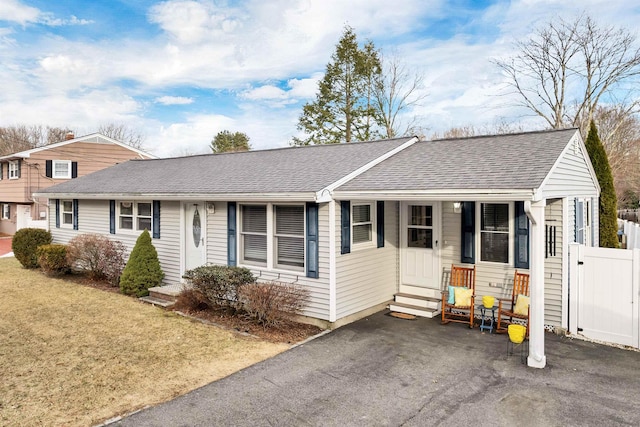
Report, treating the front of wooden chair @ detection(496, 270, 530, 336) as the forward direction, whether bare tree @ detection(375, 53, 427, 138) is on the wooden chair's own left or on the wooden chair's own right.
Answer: on the wooden chair's own right

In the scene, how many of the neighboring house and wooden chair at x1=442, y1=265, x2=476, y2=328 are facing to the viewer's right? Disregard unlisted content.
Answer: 0

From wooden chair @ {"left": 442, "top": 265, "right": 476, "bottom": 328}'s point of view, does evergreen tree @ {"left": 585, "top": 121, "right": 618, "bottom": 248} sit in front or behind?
behind

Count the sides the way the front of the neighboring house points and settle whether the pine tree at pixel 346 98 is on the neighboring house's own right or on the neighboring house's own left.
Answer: on the neighboring house's own left

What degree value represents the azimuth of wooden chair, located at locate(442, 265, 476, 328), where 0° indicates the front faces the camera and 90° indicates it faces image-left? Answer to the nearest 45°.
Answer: approximately 45°

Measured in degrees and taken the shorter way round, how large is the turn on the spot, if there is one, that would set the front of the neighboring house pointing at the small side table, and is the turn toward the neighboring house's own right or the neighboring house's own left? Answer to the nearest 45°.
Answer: approximately 45° to the neighboring house's own left

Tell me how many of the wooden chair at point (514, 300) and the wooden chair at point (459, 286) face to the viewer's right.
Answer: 0

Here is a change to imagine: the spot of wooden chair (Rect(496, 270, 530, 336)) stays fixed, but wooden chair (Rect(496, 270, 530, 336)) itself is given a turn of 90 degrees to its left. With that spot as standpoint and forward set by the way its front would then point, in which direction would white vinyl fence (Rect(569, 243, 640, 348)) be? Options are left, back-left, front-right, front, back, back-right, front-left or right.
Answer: front-left

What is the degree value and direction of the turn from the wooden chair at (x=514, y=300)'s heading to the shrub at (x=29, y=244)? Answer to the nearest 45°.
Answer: approximately 45° to its right
